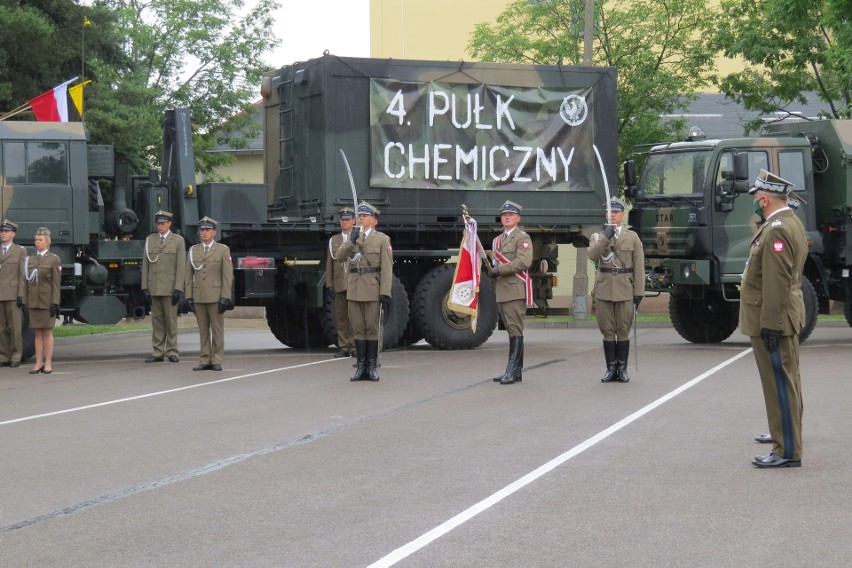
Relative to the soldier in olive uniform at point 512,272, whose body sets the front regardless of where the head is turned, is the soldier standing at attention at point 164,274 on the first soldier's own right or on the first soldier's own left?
on the first soldier's own right

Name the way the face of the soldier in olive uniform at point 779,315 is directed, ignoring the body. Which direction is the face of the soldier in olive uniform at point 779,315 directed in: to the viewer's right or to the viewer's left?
to the viewer's left

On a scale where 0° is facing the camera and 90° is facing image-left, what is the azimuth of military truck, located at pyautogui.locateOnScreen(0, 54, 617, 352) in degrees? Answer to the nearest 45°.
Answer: approximately 45°

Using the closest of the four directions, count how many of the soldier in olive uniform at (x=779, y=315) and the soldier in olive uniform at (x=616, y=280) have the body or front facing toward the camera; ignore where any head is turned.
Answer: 1

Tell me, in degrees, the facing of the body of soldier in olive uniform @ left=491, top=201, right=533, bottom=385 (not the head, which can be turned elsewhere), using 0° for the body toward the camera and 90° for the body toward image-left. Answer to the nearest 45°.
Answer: approximately 45°

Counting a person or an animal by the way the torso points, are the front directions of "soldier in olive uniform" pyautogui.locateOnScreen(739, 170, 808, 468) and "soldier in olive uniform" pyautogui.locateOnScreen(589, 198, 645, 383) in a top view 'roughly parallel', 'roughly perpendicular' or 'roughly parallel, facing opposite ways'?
roughly perpendicular

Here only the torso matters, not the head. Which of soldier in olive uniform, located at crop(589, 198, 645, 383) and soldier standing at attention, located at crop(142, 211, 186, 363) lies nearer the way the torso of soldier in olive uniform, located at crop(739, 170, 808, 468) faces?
the soldier standing at attention

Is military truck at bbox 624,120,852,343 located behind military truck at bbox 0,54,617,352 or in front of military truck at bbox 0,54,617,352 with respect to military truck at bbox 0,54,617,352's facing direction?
behind

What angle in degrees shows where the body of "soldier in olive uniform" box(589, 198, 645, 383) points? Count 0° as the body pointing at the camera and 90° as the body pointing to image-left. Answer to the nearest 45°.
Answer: approximately 0°

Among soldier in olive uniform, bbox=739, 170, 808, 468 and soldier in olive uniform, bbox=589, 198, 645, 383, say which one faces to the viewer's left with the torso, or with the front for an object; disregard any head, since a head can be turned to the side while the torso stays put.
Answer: soldier in olive uniform, bbox=739, 170, 808, 468

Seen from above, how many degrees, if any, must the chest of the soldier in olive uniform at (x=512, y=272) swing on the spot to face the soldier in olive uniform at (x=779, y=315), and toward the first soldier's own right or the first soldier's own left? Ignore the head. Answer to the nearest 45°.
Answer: approximately 45° to the first soldier's own left

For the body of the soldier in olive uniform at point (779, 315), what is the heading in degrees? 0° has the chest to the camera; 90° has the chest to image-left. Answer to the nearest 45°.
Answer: approximately 90°

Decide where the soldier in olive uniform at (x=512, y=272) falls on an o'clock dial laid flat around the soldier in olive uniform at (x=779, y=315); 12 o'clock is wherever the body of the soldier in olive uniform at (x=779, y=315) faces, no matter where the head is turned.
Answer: the soldier in olive uniform at (x=512, y=272) is roughly at 2 o'clock from the soldier in olive uniform at (x=779, y=315).
